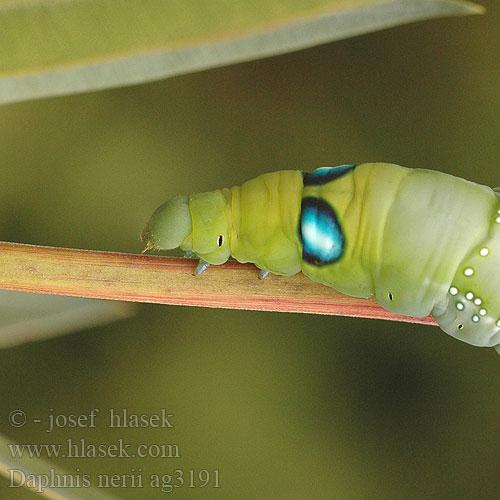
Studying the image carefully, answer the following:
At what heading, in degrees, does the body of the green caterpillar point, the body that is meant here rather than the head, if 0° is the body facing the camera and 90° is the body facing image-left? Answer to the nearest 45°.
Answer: approximately 90°
